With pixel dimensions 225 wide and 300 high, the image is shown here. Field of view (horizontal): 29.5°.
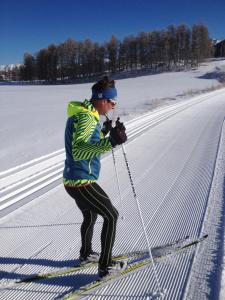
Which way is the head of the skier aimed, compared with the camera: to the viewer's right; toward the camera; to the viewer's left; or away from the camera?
to the viewer's right

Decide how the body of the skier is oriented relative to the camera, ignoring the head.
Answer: to the viewer's right
